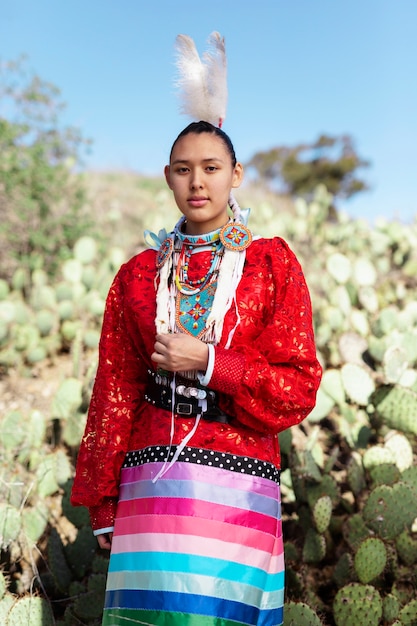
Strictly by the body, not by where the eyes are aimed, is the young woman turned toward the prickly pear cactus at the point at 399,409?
no

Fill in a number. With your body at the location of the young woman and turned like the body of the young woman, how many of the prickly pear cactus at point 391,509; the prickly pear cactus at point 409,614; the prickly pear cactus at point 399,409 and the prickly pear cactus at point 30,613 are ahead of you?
0

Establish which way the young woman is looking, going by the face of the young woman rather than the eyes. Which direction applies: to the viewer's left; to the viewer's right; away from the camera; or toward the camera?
toward the camera

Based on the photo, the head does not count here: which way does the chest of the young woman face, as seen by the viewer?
toward the camera

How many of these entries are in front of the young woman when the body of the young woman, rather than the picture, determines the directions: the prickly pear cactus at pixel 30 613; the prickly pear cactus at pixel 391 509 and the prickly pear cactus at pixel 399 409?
0

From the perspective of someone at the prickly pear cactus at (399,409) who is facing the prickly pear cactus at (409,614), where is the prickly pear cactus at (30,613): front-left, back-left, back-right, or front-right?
front-right

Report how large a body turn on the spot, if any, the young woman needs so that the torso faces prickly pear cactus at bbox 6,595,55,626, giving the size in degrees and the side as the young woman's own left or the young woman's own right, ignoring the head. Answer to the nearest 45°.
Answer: approximately 135° to the young woman's own right

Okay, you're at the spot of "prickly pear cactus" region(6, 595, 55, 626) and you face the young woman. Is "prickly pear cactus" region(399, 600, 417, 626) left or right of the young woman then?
left

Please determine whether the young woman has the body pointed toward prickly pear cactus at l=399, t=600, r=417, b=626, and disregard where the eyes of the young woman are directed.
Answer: no

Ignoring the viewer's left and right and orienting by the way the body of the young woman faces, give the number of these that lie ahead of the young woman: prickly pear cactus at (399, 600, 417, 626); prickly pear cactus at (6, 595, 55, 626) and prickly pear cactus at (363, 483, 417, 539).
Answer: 0

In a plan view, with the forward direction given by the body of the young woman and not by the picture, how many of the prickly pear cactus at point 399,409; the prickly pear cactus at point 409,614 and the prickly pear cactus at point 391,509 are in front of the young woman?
0

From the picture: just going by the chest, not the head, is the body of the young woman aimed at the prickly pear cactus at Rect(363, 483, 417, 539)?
no
